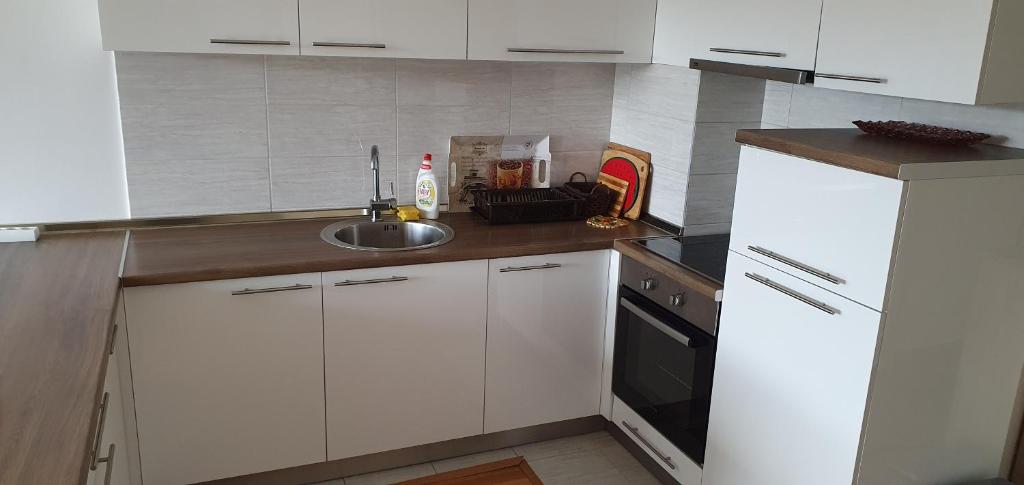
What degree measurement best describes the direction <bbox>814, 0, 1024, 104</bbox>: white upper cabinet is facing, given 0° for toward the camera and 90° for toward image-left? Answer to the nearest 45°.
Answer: approximately 45°

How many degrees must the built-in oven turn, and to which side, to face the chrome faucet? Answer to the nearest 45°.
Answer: approximately 45° to its right

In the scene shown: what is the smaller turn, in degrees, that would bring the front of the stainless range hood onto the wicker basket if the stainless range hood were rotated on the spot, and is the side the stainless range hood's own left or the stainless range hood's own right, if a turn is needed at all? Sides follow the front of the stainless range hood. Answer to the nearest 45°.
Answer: approximately 90° to the stainless range hood's own right

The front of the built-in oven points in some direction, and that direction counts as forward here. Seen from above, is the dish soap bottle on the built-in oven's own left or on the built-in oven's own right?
on the built-in oven's own right

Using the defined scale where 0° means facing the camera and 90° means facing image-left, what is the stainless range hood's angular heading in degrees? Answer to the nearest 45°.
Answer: approximately 45°

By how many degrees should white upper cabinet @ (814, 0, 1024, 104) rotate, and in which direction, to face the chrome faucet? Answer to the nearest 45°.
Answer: approximately 45° to its right

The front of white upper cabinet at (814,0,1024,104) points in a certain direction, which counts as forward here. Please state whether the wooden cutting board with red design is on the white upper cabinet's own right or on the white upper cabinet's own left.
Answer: on the white upper cabinet's own right

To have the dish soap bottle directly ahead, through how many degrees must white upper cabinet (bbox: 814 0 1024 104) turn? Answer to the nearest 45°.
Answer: approximately 45° to its right
